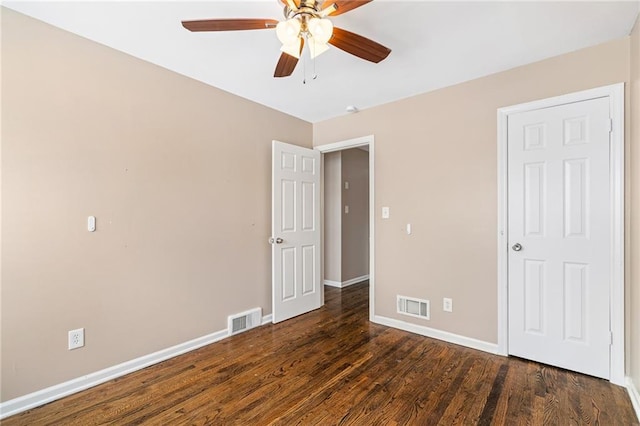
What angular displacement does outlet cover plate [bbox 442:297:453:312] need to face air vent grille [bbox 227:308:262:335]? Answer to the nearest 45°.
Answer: approximately 90° to its right

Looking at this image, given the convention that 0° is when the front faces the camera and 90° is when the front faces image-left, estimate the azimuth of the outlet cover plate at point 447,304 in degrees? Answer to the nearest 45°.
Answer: approximately 0°

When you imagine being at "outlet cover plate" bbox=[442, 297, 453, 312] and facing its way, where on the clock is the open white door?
The open white door is roughly at 3 o'clock from the outlet cover plate.

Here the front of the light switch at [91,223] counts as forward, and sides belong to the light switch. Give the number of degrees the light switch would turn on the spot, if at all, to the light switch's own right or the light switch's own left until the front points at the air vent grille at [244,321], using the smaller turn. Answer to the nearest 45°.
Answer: approximately 90° to the light switch's own left

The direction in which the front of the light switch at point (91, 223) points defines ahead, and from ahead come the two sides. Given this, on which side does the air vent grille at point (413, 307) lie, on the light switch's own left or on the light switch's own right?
on the light switch's own left

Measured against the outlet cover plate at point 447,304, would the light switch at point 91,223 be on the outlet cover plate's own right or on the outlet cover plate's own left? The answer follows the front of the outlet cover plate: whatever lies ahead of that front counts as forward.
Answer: on the outlet cover plate's own right

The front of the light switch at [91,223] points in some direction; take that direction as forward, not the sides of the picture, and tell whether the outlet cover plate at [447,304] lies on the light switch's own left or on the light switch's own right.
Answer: on the light switch's own left

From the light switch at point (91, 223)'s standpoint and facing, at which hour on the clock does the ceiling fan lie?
The ceiling fan is roughly at 11 o'clock from the light switch.
